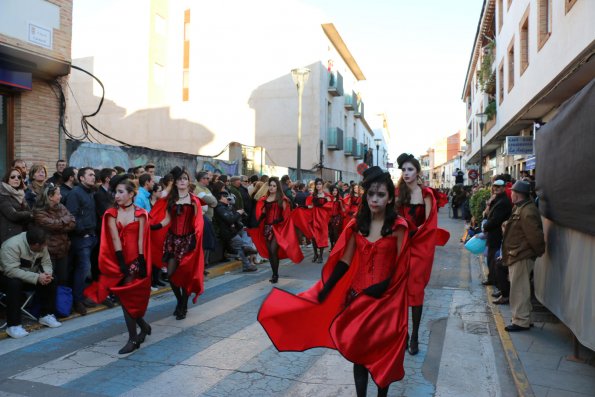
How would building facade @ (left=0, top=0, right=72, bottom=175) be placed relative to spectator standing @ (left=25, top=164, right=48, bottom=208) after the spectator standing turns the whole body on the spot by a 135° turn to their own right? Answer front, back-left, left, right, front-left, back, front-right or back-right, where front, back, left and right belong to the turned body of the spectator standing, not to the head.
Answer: right

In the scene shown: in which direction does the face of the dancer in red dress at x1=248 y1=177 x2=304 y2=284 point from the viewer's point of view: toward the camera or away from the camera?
toward the camera

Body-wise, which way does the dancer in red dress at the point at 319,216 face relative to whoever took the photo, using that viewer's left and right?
facing the viewer

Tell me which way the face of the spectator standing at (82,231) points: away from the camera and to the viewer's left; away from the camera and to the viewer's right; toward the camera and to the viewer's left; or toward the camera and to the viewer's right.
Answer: toward the camera and to the viewer's right

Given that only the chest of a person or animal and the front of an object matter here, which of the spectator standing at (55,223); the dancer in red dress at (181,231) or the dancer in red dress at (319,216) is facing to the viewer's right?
the spectator standing

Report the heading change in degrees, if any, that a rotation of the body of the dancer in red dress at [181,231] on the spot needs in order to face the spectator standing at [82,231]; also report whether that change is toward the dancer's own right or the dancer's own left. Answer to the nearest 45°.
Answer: approximately 135° to the dancer's own right

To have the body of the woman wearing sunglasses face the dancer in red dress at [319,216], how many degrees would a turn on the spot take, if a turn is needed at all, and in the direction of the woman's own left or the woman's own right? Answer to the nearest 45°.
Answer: approximately 90° to the woman's own left

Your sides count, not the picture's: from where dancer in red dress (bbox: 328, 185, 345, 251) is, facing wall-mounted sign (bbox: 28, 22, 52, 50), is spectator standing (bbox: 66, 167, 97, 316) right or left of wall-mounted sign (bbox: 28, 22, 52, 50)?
left

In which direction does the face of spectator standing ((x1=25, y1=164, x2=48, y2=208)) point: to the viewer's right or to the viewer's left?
to the viewer's right

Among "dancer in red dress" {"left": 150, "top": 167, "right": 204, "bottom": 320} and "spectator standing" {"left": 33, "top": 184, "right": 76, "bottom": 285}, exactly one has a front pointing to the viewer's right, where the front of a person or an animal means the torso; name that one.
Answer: the spectator standing

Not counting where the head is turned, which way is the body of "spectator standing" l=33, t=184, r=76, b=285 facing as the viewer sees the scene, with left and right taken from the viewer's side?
facing to the right of the viewer

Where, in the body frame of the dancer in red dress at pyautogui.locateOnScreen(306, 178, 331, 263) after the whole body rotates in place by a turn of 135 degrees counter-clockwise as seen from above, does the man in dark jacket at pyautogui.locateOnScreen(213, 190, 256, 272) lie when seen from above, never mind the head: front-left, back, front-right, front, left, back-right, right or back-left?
back

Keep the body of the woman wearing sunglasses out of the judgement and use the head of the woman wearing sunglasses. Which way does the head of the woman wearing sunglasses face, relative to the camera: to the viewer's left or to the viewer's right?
to the viewer's right

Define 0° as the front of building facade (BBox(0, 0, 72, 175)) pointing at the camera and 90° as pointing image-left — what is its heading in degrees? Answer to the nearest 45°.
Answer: approximately 315°

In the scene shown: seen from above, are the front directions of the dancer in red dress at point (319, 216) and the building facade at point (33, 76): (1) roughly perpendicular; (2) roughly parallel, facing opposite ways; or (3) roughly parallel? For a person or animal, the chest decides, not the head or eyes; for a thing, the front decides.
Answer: roughly perpendicular

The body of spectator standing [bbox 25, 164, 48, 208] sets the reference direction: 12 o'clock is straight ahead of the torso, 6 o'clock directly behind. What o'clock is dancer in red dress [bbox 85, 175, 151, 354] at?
The dancer in red dress is roughly at 1 o'clock from the spectator standing.

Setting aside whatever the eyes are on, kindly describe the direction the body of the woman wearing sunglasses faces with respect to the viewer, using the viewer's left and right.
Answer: facing the viewer and to the right of the viewer
